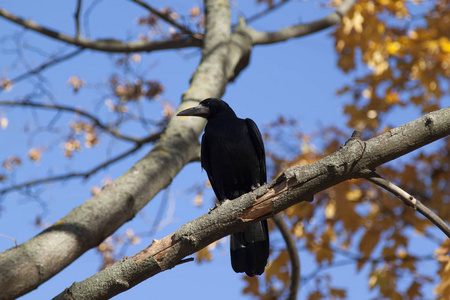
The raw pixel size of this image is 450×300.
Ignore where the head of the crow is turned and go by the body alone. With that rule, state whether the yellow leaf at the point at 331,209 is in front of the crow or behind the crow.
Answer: behind

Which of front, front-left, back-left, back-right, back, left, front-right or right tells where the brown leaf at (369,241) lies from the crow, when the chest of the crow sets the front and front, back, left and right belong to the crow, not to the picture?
back

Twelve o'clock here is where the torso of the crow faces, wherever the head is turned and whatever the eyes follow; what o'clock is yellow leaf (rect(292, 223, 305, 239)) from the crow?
The yellow leaf is roughly at 5 o'clock from the crow.

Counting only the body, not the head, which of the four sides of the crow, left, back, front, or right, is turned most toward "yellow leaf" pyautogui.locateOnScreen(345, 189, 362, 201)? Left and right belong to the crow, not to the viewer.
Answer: back

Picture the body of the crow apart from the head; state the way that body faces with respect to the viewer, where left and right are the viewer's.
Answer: facing the viewer and to the left of the viewer
